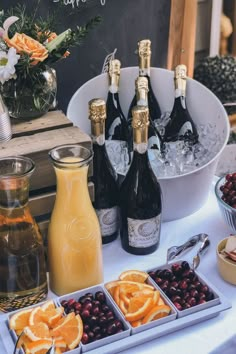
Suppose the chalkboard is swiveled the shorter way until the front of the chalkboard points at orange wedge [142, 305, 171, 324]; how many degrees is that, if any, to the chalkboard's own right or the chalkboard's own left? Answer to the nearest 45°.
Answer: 0° — it already faces it

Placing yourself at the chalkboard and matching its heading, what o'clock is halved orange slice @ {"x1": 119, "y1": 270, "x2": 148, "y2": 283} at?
The halved orange slice is roughly at 12 o'clock from the chalkboard.

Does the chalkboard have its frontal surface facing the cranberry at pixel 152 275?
yes

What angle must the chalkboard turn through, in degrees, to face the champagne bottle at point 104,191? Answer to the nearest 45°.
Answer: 0° — it already faces it

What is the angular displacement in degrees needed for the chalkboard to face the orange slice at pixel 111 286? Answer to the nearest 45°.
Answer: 0° — it already faces it

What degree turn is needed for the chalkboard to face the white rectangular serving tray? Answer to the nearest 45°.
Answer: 0° — it already faces it

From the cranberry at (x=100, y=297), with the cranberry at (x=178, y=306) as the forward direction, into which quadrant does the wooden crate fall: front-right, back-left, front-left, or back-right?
back-left

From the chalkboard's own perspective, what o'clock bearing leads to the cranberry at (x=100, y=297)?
The cranberry is roughly at 12 o'clock from the chalkboard.

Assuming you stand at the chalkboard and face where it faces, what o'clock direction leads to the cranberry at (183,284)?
The cranberry is roughly at 12 o'clock from the chalkboard.
